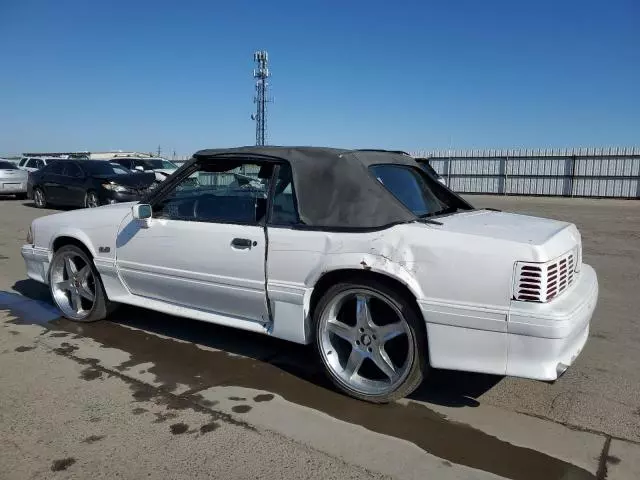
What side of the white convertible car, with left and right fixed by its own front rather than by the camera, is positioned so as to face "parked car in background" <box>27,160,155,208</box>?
front

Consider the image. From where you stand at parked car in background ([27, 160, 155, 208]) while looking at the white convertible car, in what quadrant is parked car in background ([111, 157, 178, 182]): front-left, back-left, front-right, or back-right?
back-left

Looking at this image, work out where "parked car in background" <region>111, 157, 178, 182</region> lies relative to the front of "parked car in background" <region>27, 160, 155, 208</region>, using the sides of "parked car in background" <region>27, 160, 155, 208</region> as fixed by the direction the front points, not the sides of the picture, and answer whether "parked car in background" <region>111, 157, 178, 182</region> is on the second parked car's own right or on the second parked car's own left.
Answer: on the second parked car's own left

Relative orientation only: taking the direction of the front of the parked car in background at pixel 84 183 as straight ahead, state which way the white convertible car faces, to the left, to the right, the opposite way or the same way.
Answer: the opposite way

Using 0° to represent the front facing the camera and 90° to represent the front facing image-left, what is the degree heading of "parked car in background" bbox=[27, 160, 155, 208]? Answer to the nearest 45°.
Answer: approximately 315°

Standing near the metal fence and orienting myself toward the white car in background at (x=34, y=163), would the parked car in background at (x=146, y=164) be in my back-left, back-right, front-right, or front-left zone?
front-left

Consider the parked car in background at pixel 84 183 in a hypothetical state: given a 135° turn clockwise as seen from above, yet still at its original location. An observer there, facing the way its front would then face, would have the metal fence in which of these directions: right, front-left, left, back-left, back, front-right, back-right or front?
back

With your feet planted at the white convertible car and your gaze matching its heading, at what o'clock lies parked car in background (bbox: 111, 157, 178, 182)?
The parked car in background is roughly at 1 o'clock from the white convertible car.

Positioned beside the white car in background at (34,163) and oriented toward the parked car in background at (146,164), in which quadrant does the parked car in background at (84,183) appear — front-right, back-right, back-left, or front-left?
front-right

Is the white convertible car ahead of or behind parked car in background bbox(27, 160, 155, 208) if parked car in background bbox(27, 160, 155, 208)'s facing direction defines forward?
ahead

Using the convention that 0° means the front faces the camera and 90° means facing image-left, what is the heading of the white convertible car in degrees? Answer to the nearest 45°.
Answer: approximately 135°

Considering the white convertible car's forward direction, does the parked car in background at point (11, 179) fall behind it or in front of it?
in front
